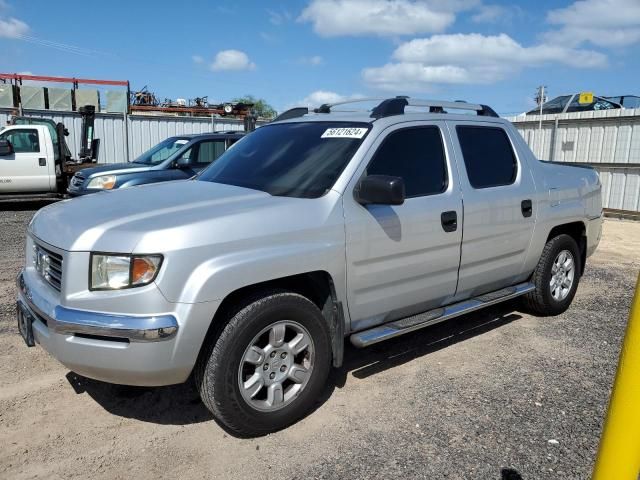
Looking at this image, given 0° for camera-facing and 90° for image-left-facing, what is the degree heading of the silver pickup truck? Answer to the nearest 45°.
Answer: approximately 45°

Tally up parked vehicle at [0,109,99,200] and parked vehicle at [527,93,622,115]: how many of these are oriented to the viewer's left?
2

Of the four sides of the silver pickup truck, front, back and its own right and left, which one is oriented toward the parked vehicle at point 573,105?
back

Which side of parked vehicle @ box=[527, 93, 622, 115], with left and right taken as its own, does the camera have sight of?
left

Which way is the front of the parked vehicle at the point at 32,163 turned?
to the viewer's left

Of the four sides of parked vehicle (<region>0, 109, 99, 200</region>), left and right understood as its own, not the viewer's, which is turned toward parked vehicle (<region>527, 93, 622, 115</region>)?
back

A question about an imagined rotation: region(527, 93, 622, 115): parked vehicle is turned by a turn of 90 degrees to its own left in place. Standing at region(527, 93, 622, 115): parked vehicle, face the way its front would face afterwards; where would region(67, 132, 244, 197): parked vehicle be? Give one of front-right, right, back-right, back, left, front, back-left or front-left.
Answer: front-right

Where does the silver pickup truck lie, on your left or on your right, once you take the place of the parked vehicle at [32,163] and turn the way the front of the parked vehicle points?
on your left

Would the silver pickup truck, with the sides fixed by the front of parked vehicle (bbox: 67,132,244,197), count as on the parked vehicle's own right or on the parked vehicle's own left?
on the parked vehicle's own left

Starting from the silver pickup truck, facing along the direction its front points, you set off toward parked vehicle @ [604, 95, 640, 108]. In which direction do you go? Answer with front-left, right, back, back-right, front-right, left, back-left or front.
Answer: back

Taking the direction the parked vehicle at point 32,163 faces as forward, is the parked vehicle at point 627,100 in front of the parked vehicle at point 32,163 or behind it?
behind

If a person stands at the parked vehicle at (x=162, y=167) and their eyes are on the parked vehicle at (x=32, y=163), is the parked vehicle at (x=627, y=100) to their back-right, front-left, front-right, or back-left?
back-right
